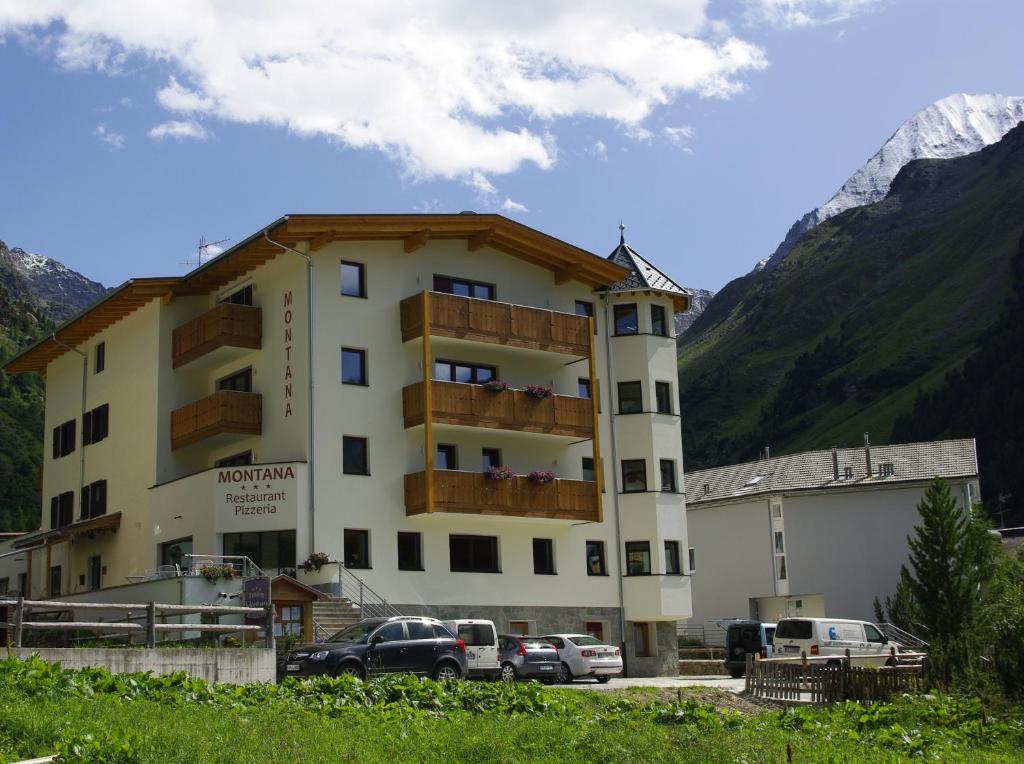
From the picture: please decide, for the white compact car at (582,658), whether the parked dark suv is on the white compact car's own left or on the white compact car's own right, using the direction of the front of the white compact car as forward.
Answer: on the white compact car's own left

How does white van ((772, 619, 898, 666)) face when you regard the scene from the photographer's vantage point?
facing away from the viewer and to the right of the viewer

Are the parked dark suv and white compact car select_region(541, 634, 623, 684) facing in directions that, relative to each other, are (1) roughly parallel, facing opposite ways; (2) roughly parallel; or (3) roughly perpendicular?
roughly perpendicular

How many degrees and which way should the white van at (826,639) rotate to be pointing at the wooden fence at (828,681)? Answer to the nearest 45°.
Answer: approximately 135° to its right

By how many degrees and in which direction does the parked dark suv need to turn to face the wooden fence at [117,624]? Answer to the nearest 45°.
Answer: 0° — it already faces it

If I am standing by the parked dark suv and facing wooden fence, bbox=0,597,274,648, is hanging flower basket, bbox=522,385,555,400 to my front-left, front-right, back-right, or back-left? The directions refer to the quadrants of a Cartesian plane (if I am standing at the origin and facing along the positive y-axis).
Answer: back-right

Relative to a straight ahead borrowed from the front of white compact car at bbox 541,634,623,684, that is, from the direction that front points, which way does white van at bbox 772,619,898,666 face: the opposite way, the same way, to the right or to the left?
to the right

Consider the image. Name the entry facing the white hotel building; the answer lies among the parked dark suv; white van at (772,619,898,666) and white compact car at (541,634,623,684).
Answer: the white compact car

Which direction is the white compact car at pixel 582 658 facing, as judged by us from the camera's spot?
facing away from the viewer and to the left of the viewer

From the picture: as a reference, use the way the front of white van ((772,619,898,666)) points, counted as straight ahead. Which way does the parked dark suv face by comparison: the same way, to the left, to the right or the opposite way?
the opposite way

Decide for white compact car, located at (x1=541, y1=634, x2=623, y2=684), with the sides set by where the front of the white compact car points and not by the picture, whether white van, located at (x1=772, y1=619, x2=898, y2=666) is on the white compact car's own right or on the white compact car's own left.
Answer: on the white compact car's own right

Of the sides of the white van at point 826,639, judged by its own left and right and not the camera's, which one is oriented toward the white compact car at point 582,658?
back

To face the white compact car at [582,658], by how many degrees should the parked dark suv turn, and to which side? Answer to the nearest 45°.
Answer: approximately 180°
